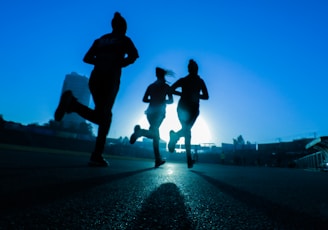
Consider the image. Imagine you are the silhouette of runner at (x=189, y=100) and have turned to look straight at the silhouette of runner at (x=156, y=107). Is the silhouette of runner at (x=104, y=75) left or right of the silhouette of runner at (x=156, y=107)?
left

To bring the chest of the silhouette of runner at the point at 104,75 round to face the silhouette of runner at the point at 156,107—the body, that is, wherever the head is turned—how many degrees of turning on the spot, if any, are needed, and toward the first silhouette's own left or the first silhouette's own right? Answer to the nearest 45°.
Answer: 0° — they already face them
